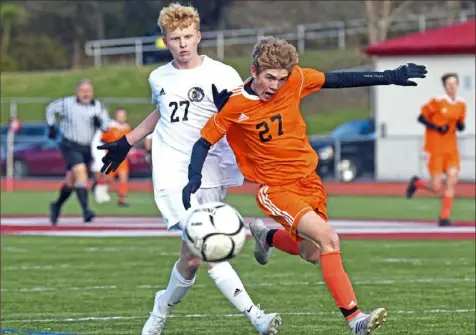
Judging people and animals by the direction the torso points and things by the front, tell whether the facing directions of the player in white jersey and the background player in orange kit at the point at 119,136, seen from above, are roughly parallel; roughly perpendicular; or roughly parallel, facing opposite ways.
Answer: roughly parallel

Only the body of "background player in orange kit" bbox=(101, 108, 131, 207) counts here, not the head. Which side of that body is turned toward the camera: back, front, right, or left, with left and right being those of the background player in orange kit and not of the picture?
front

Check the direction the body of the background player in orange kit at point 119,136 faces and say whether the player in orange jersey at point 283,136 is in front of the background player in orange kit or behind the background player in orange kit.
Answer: in front

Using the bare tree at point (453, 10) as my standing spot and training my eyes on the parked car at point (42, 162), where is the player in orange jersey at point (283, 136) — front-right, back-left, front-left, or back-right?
front-left

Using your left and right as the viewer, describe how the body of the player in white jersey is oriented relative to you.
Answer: facing the viewer

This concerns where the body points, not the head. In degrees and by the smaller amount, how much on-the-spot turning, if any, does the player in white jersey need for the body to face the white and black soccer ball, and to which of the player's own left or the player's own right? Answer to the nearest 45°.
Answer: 0° — they already face it

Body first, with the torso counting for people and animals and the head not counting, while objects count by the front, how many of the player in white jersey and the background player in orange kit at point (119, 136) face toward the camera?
2

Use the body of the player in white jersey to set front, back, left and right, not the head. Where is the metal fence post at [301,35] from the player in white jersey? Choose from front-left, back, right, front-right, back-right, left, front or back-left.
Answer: back

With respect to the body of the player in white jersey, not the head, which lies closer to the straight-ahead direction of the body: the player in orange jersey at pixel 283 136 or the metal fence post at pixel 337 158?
the player in orange jersey

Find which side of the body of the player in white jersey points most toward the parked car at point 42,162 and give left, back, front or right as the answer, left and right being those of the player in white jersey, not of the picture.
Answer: back
